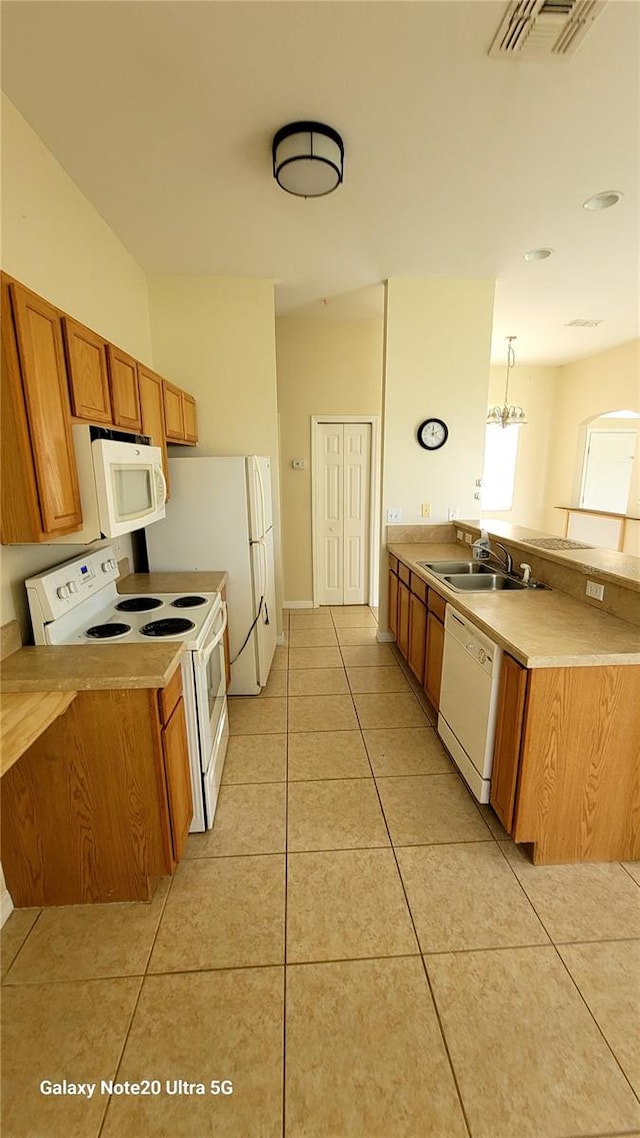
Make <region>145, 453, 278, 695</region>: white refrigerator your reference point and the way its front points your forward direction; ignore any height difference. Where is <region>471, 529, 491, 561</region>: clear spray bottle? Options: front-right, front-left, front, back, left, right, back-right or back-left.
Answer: front

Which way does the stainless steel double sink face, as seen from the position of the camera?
facing to the left of the viewer

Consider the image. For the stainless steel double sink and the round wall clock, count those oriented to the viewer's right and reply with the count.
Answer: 0

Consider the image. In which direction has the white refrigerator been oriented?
to the viewer's right

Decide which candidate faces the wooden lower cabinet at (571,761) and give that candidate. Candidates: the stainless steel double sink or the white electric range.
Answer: the white electric range

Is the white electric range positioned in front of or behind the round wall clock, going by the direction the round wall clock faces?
in front

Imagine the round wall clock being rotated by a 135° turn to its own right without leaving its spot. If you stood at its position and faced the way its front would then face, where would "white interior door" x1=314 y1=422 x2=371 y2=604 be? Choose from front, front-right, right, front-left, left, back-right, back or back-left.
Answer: front

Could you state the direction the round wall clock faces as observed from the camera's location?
facing the viewer

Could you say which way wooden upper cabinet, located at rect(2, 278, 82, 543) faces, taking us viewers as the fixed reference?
facing the viewer and to the right of the viewer

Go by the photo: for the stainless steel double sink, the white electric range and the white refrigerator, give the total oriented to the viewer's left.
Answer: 1

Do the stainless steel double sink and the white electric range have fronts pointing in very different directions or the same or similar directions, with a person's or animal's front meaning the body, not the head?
very different directions

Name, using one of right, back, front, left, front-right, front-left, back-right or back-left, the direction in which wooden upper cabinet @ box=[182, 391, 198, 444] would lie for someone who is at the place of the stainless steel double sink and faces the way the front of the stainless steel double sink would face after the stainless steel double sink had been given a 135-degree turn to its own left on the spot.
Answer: back-right
